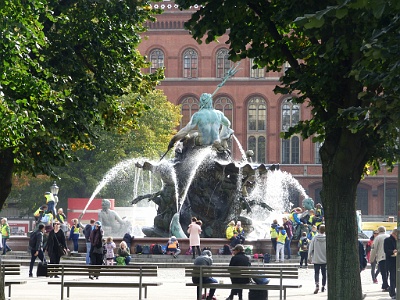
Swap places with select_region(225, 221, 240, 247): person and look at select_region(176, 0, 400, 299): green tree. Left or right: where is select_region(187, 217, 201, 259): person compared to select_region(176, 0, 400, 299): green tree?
right

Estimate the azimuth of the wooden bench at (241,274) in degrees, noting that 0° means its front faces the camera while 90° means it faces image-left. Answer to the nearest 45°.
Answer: approximately 180°

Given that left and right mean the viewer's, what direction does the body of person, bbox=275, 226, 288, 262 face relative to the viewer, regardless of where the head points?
facing away from the viewer

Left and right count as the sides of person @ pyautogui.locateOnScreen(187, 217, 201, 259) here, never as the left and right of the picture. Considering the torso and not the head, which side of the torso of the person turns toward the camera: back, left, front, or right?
back

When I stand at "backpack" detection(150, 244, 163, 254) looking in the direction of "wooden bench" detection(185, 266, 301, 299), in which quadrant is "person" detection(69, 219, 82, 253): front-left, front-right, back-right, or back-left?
back-right

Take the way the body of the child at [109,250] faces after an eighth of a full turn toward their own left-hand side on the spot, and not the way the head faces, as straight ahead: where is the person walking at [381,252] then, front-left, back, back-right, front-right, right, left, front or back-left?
back
